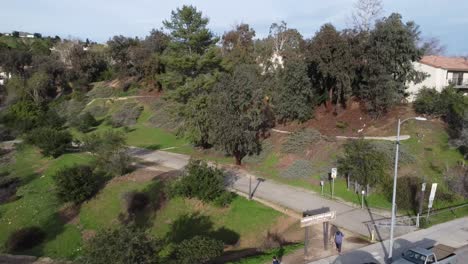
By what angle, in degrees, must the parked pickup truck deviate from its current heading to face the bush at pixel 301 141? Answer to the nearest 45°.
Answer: approximately 90° to its right

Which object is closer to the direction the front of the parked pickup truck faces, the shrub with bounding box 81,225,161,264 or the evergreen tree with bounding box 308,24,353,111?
the shrub

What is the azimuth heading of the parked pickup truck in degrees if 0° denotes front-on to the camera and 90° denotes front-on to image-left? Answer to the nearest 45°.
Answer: approximately 45°

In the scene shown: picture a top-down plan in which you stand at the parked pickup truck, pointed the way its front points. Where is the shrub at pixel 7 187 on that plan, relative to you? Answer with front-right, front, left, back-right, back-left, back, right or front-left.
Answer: front-right

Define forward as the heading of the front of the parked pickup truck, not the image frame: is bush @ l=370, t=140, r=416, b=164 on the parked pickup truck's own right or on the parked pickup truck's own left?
on the parked pickup truck's own right

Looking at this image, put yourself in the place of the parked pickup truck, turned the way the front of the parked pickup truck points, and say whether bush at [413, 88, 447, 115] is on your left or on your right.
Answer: on your right

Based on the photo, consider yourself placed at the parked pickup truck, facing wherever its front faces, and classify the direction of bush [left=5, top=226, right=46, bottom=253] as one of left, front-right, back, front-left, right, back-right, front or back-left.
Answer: front-right
